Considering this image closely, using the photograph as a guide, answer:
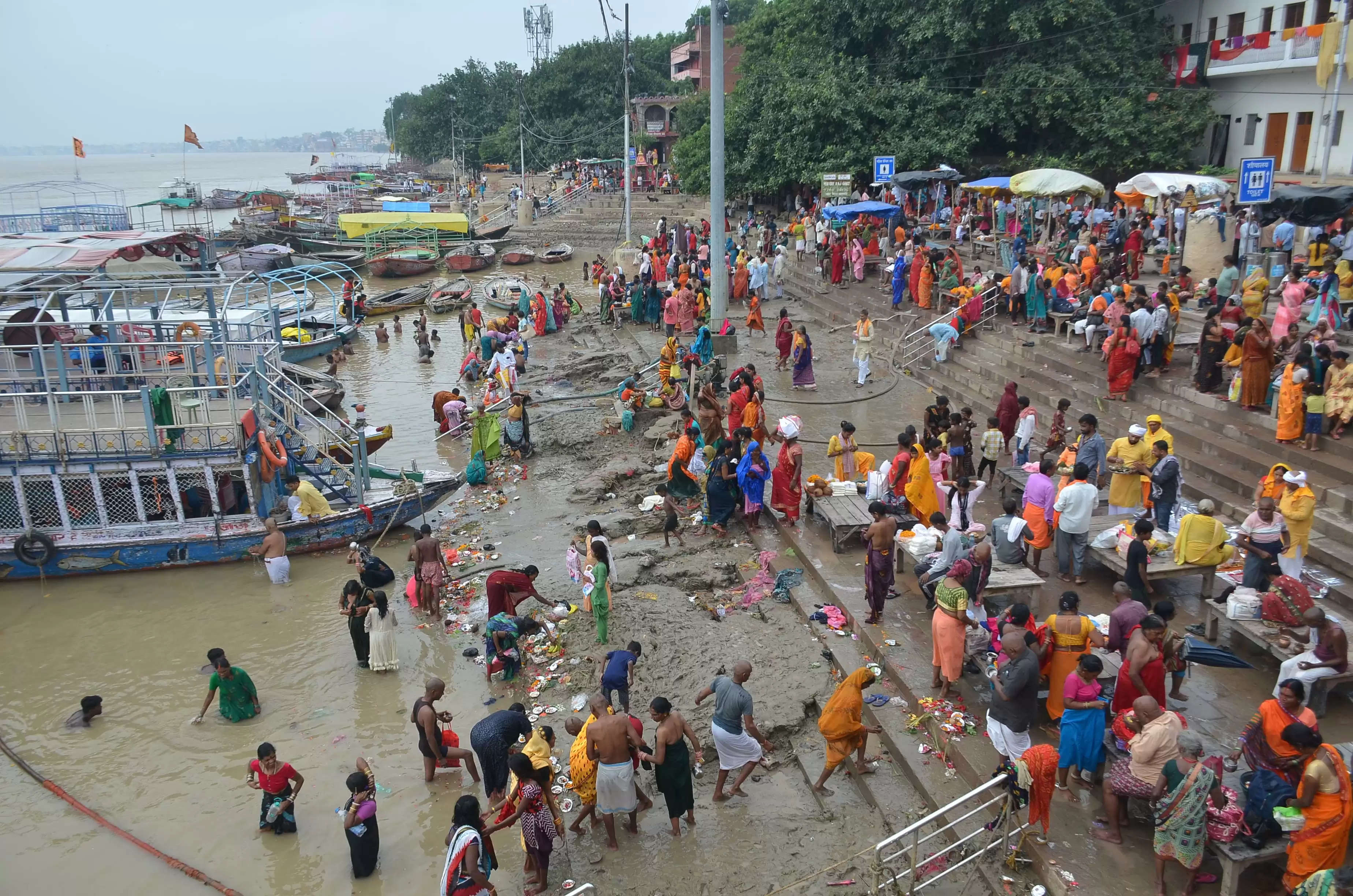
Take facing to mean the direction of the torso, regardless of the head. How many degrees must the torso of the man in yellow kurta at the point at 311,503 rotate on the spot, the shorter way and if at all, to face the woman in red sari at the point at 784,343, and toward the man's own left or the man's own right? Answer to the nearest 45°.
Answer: approximately 180°

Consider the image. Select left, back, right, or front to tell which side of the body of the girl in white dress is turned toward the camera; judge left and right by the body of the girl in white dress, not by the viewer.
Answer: back

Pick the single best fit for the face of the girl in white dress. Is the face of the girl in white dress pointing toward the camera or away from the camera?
away from the camera

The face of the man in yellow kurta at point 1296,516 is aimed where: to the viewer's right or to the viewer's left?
to the viewer's left

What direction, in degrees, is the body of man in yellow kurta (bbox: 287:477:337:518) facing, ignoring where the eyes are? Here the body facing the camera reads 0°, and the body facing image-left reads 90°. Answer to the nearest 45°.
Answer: approximately 90°

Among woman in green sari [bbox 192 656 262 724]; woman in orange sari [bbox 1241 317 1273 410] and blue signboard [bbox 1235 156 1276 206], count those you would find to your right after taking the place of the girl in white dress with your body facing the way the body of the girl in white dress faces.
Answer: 2

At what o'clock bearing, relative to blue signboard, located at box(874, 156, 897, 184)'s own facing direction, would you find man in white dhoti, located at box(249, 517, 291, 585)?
The man in white dhoti is roughly at 1 o'clock from the blue signboard.

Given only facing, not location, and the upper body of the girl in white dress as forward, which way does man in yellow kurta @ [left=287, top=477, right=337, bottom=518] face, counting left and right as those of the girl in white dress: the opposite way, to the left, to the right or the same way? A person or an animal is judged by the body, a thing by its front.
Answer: to the left
